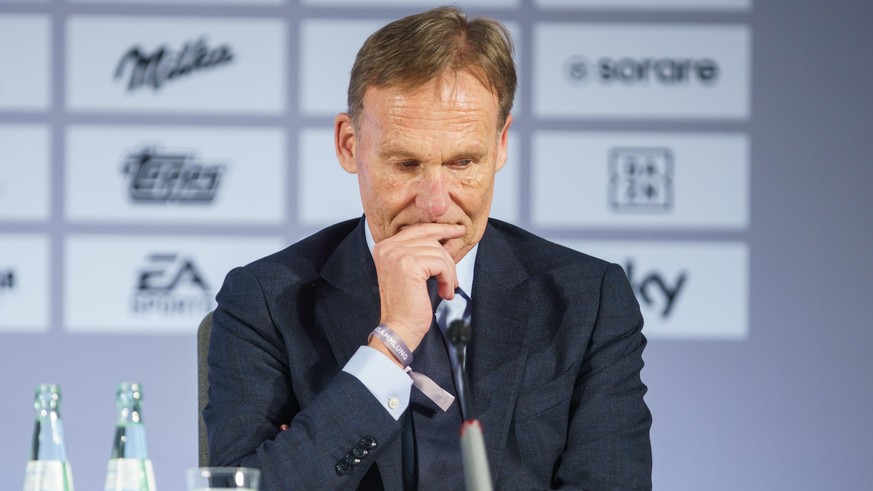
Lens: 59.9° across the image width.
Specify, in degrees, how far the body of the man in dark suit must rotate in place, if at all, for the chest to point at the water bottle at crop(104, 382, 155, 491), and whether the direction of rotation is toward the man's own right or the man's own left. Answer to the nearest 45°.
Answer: approximately 45° to the man's own right

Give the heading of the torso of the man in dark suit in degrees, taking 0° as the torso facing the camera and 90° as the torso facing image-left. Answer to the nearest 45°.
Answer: approximately 0°

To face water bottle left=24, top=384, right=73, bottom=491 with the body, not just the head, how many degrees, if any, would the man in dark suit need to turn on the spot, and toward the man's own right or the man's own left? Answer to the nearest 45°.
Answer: approximately 45° to the man's own right
